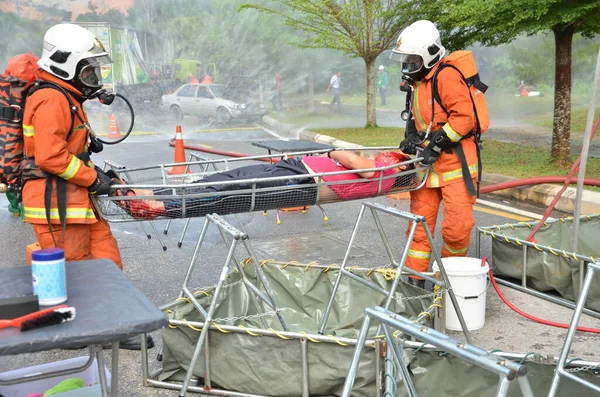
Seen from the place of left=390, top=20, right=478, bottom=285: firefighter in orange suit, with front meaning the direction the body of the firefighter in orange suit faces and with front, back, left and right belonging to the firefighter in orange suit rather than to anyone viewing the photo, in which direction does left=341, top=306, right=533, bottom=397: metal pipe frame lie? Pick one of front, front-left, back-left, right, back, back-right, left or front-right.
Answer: front-left

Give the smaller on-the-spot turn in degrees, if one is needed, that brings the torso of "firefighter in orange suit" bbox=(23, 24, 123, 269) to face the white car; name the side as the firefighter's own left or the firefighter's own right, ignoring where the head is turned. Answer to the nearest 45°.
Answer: approximately 90° to the firefighter's own left

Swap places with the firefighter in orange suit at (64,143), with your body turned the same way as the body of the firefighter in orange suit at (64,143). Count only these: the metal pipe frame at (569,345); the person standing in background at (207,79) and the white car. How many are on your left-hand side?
2

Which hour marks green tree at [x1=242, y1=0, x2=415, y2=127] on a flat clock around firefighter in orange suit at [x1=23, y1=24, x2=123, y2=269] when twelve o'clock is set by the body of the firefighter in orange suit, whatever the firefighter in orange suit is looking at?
The green tree is roughly at 10 o'clock from the firefighter in orange suit.

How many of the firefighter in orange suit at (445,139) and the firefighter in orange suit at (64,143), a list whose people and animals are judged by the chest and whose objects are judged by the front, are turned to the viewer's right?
1

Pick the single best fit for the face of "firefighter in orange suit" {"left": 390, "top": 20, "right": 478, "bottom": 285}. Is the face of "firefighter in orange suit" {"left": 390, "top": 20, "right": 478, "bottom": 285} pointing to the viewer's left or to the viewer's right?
to the viewer's left

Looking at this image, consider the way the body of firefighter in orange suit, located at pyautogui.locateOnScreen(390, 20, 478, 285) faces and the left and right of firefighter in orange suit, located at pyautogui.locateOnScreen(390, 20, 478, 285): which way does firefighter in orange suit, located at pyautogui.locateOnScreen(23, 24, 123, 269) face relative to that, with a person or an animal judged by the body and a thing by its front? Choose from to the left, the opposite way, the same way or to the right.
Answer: the opposite way

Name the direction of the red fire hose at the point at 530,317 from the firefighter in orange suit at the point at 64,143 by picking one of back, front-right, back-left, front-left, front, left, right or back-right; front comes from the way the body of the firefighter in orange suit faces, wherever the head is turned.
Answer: front

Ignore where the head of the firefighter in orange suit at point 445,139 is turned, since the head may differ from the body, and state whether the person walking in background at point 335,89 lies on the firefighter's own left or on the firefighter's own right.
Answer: on the firefighter's own right

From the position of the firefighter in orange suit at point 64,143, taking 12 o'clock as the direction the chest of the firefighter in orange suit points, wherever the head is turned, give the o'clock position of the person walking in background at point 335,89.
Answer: The person walking in background is roughly at 10 o'clock from the firefighter in orange suit.

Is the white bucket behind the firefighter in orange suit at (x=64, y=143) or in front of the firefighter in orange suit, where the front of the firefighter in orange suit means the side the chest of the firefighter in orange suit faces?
in front

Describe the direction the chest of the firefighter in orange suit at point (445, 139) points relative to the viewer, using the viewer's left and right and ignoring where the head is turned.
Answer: facing the viewer and to the left of the viewer

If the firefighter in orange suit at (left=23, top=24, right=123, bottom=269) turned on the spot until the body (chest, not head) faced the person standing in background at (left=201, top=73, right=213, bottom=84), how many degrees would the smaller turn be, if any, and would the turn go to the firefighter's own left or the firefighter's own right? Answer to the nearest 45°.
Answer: approximately 90° to the firefighter's own left

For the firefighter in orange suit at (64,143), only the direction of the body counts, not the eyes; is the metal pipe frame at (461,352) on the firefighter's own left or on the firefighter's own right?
on the firefighter's own right

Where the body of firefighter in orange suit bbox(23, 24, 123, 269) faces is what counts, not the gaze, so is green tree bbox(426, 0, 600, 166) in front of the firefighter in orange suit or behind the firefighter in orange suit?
in front

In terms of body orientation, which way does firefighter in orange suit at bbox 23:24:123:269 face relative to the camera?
to the viewer's right

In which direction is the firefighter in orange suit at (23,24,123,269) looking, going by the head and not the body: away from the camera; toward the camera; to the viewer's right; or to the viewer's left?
to the viewer's right

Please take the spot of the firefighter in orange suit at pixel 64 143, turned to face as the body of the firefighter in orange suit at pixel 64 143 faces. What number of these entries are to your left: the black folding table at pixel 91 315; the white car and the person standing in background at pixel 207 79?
2
